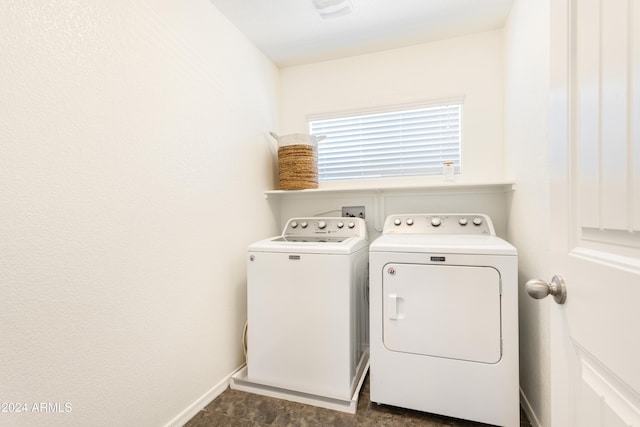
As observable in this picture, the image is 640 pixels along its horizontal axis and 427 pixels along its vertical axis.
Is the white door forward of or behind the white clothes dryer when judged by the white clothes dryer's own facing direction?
forward

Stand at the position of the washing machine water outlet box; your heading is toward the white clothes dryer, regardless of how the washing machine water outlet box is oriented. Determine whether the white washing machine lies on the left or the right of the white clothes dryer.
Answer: right

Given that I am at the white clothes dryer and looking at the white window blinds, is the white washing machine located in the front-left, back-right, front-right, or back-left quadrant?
front-left

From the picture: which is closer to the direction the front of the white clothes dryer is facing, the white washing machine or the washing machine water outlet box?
the white washing machine

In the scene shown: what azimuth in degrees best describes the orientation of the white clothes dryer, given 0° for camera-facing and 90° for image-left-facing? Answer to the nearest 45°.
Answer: approximately 0°

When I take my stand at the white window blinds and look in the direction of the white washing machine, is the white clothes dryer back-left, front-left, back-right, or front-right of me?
front-left

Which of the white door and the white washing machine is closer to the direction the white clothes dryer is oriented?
the white door

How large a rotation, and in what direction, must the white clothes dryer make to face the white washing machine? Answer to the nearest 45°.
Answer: approximately 90° to its right

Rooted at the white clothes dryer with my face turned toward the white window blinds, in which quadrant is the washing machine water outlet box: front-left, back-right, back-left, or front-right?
front-left

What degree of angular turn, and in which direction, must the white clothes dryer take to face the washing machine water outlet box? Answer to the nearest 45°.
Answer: approximately 135° to its right

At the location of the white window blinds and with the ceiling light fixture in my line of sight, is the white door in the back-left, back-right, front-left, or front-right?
front-left
